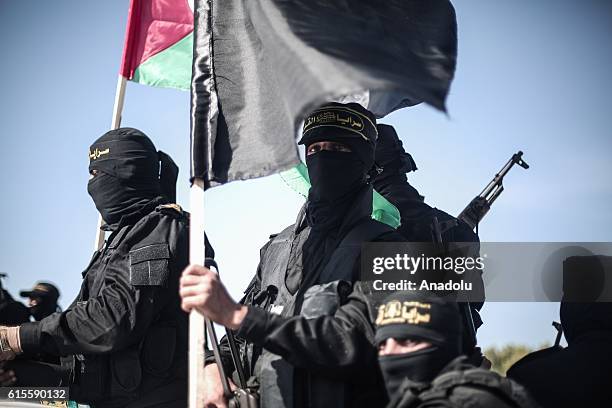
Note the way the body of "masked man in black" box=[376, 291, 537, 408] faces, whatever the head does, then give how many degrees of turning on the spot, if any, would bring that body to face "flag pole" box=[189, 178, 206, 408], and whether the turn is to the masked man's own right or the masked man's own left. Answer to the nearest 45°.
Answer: approximately 45° to the masked man's own right

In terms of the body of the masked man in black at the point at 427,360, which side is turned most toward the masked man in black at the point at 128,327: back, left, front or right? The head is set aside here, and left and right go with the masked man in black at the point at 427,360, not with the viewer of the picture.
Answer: right

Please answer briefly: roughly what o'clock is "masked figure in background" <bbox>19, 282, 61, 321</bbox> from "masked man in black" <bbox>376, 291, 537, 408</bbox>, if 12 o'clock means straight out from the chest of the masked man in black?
The masked figure in background is roughly at 3 o'clock from the masked man in black.

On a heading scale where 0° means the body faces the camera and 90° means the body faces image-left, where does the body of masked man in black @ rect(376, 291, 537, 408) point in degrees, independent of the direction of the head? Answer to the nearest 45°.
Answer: approximately 45°

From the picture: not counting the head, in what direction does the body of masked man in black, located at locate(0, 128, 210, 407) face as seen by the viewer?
to the viewer's left

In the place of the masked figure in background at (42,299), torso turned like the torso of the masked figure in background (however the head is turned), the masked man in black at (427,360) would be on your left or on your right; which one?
on your left
